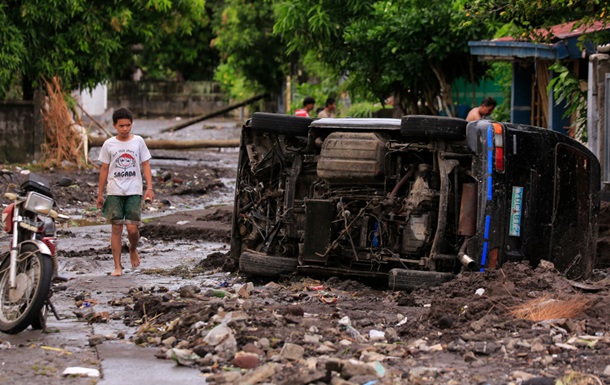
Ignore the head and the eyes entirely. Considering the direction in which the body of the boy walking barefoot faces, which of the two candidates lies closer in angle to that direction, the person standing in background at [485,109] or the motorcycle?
the motorcycle

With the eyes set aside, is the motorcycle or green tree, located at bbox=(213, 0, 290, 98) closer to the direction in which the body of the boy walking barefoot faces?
the motorcycle

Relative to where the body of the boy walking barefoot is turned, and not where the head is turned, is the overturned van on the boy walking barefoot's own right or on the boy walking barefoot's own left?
on the boy walking barefoot's own left

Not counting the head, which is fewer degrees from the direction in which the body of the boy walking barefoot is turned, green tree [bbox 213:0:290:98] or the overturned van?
the overturned van

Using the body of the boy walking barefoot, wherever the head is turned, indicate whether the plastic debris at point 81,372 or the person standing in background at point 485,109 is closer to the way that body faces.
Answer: the plastic debris

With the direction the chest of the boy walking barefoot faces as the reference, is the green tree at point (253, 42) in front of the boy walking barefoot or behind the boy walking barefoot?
behind

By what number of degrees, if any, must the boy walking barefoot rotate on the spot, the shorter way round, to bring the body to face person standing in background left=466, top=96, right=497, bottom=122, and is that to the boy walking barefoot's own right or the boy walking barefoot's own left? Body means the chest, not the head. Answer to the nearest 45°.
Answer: approximately 135° to the boy walking barefoot's own left

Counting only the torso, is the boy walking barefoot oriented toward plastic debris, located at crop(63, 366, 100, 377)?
yes

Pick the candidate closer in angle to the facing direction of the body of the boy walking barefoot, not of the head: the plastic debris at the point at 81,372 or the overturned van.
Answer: the plastic debris
